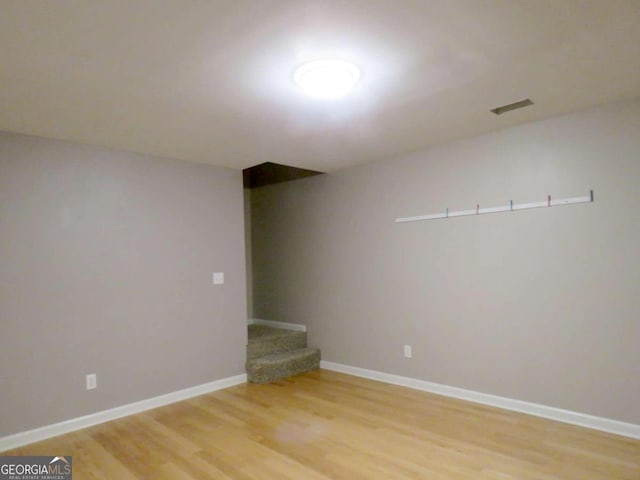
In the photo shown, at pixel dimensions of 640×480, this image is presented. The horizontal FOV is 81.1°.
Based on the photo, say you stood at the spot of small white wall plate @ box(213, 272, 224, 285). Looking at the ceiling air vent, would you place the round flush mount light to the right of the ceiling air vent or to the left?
right

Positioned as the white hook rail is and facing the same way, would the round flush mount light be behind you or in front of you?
in front

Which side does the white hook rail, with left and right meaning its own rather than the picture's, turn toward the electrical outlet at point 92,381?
front

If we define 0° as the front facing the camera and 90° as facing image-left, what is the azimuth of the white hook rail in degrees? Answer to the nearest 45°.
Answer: approximately 45°

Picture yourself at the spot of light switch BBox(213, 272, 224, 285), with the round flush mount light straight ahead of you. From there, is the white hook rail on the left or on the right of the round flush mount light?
left

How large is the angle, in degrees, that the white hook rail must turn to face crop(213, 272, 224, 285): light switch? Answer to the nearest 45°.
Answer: approximately 45° to its right
